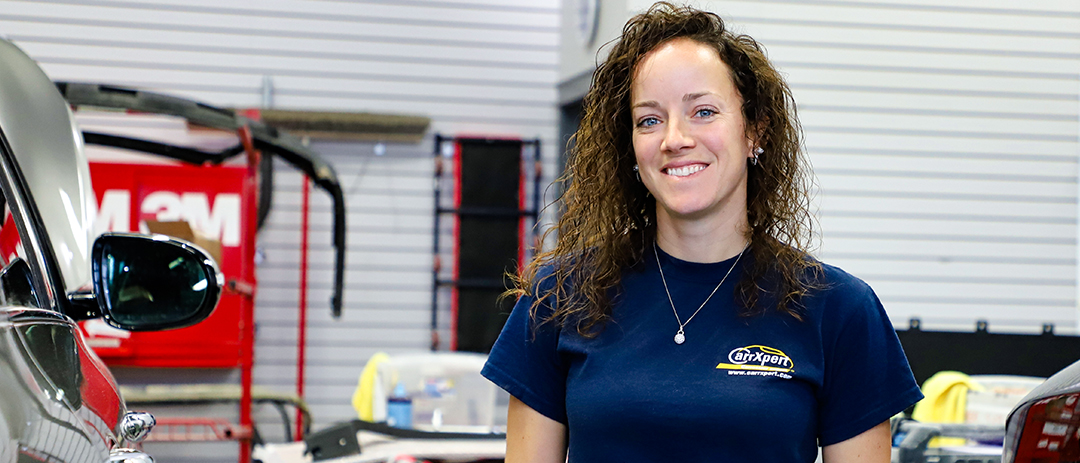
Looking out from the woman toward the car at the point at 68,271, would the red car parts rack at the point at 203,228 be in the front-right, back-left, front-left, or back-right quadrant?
front-right

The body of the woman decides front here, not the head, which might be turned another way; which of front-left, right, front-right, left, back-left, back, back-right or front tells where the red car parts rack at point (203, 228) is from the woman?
back-right

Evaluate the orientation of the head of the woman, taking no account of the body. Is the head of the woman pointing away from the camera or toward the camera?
toward the camera

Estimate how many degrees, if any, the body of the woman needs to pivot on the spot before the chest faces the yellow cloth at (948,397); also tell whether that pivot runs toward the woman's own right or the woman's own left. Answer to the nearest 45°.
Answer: approximately 135° to the woman's own left

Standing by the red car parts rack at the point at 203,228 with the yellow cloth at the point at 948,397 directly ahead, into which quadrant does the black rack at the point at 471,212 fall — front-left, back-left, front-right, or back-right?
front-left

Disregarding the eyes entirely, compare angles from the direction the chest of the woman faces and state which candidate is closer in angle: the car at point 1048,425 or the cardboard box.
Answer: the car

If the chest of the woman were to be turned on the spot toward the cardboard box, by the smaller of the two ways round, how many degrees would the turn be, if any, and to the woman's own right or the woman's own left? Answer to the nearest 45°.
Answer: approximately 135° to the woman's own right

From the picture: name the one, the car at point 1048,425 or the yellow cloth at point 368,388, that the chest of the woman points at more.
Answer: the car

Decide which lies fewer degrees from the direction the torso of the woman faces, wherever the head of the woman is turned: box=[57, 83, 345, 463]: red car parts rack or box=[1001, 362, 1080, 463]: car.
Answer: the car

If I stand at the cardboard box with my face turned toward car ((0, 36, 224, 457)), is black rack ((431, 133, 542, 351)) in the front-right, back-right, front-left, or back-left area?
back-left

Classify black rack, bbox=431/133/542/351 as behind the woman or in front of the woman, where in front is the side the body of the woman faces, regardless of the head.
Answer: behind

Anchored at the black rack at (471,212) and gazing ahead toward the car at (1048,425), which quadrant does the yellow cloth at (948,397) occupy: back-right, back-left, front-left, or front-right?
front-left

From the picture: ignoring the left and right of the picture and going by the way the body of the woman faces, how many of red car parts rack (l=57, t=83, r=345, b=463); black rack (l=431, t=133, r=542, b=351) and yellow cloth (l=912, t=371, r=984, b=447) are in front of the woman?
0

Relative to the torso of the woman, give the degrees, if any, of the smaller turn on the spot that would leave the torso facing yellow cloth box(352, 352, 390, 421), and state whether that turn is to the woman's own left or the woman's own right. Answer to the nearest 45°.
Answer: approximately 135° to the woman's own right

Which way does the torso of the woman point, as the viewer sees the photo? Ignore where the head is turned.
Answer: toward the camera

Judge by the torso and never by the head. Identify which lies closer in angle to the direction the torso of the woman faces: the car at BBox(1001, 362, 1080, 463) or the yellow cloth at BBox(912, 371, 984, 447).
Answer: the car

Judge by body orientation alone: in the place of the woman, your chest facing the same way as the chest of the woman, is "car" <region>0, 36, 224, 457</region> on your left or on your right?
on your right
